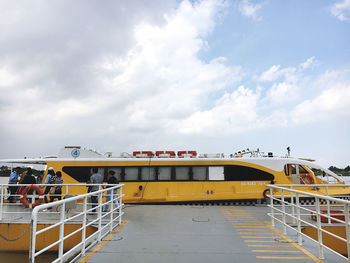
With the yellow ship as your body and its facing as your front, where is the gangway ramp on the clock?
The gangway ramp is roughly at 3 o'clock from the yellow ship.

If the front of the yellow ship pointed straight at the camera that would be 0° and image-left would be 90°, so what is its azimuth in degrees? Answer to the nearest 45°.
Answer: approximately 270°

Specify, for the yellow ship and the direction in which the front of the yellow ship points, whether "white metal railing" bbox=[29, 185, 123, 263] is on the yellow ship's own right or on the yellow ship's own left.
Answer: on the yellow ship's own right

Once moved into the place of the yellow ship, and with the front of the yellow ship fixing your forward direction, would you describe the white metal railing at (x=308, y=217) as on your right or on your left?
on your right
